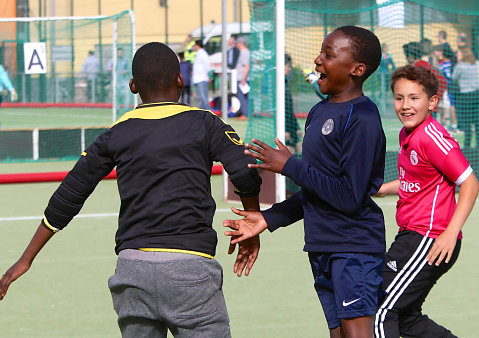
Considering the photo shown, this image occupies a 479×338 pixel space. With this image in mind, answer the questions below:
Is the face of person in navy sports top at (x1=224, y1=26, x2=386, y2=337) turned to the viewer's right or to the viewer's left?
to the viewer's left

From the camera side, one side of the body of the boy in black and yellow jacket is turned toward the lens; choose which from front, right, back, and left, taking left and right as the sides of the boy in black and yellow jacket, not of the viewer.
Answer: back

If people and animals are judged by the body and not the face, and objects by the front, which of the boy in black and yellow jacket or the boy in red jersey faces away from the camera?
the boy in black and yellow jacket

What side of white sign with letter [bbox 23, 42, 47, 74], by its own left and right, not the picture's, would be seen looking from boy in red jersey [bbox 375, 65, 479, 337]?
front

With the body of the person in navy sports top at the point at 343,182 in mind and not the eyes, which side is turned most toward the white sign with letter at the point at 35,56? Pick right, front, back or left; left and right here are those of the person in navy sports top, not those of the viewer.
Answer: right

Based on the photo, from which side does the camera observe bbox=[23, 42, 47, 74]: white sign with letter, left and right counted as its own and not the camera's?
front

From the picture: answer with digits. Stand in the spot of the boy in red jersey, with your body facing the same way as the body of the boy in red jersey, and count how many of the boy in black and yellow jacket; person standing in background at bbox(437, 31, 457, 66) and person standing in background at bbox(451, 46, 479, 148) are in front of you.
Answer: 1

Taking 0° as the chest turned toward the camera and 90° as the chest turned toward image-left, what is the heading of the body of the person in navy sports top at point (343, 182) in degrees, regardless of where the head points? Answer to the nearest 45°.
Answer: approximately 90°

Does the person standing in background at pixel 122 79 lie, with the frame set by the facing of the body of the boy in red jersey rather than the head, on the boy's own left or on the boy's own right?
on the boy's own right

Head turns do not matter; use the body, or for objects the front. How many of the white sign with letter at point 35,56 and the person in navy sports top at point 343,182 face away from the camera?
0

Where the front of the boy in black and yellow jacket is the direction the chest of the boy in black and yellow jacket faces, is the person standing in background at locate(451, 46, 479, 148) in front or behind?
in front

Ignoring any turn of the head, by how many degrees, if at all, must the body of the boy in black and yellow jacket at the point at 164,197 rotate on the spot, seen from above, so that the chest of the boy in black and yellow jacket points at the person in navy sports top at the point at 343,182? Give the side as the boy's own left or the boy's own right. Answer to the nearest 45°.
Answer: approximately 90° to the boy's own right
